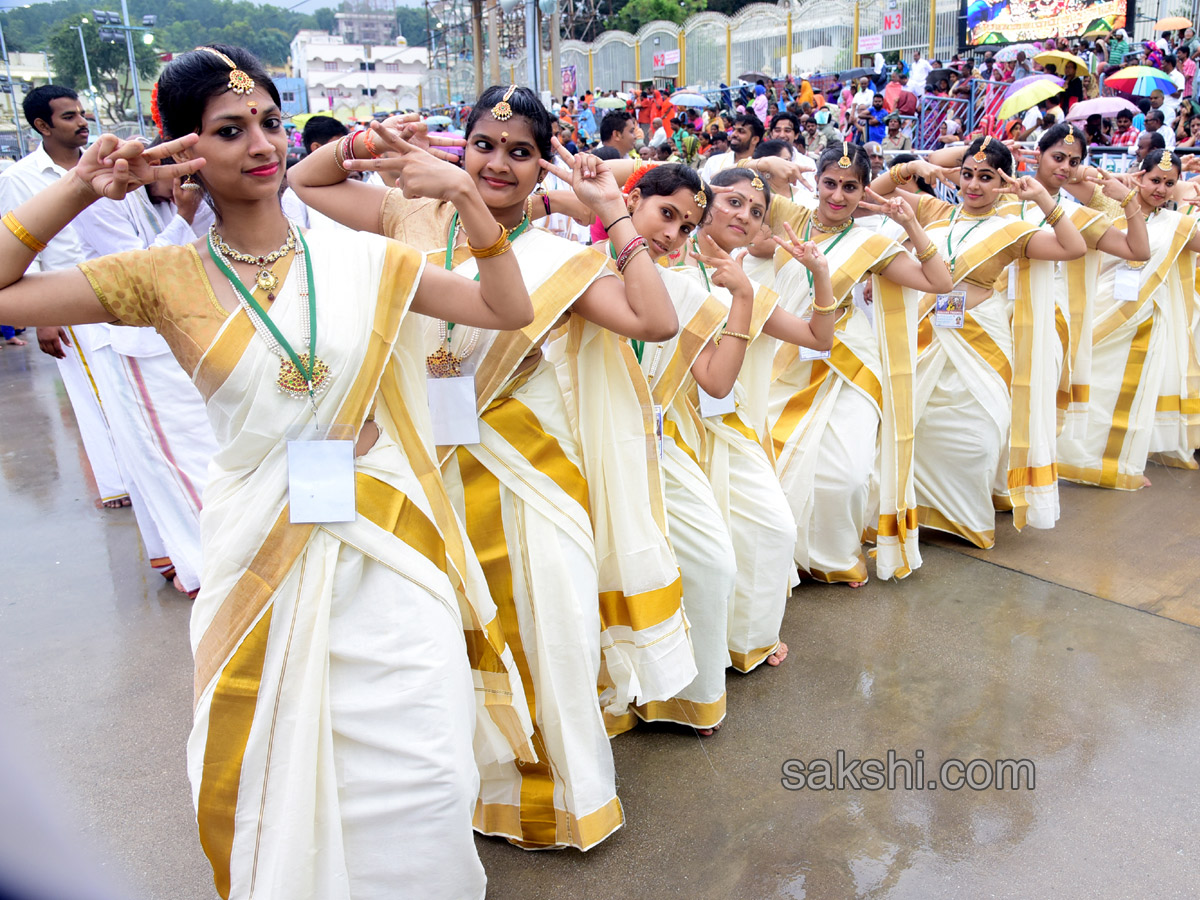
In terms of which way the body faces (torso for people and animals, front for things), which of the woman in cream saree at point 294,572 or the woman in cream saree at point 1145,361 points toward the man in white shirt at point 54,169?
the woman in cream saree at point 1145,361

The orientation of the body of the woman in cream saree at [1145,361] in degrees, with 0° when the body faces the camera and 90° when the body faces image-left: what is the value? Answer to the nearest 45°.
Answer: approximately 45°

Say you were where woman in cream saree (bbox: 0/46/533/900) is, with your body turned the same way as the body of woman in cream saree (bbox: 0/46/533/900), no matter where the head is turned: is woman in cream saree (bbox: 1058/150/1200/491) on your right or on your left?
on your left

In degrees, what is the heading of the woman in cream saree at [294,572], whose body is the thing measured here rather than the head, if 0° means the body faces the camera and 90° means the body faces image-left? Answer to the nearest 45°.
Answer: approximately 0°
